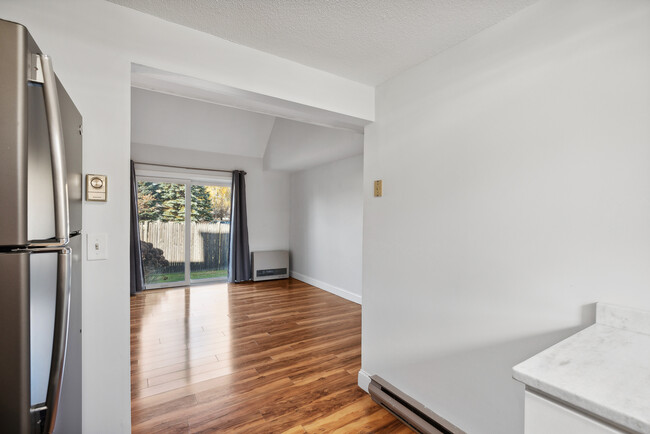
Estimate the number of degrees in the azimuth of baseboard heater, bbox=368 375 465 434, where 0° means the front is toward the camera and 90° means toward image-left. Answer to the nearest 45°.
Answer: approximately 45°

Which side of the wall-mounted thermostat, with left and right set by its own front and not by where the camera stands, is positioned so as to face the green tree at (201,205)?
back

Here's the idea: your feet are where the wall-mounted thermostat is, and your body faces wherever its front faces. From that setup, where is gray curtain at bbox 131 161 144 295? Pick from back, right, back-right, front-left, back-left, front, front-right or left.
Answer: back

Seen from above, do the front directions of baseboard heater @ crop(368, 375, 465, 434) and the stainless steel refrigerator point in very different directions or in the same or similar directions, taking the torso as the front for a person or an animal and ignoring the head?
very different directions

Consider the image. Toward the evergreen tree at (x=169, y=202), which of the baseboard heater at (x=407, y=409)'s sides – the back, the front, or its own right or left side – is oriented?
right

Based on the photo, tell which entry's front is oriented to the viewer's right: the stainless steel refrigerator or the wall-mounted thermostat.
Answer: the stainless steel refrigerator

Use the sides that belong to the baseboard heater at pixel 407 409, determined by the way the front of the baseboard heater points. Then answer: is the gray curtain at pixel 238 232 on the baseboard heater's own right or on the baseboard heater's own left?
on the baseboard heater's own right

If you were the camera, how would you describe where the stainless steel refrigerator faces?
facing to the right of the viewer

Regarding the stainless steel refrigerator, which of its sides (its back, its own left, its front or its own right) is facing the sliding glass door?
left
